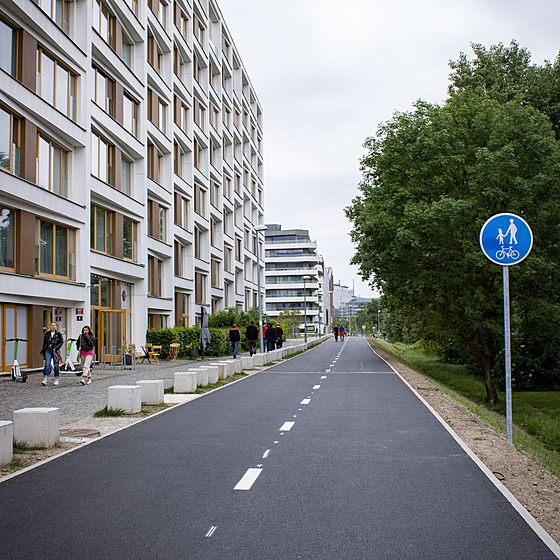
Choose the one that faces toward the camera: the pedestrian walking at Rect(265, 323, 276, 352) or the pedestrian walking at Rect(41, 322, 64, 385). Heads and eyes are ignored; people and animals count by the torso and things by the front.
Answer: the pedestrian walking at Rect(41, 322, 64, 385)

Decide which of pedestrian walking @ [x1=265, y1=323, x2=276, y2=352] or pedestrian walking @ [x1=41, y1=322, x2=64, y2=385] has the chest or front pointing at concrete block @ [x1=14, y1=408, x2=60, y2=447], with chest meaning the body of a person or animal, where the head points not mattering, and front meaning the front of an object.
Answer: pedestrian walking @ [x1=41, y1=322, x2=64, y2=385]

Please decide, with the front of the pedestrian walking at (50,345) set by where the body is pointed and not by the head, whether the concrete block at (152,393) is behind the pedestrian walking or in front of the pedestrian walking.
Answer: in front

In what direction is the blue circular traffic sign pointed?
toward the camera

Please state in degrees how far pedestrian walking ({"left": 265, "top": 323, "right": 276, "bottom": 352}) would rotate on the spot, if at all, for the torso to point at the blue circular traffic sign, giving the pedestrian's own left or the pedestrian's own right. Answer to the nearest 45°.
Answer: approximately 180°

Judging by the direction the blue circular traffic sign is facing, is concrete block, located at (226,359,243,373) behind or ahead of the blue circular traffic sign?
behind

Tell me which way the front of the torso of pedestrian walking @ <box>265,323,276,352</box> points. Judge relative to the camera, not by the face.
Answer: away from the camera

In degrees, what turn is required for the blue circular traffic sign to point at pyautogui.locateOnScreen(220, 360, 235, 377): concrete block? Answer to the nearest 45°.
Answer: approximately 135° to its right

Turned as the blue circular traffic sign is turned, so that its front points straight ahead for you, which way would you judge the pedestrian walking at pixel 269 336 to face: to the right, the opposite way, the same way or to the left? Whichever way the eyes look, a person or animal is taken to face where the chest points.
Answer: the opposite way

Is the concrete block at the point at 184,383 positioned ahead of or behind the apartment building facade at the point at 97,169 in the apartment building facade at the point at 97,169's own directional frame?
ahead

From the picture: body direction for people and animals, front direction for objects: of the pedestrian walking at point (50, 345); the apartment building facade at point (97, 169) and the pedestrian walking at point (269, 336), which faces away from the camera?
the pedestrian walking at point (269, 336)
